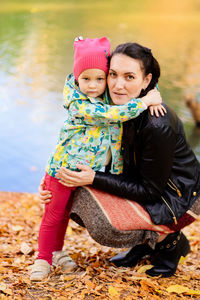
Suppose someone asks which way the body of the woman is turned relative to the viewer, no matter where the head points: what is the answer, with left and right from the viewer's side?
facing to the left of the viewer

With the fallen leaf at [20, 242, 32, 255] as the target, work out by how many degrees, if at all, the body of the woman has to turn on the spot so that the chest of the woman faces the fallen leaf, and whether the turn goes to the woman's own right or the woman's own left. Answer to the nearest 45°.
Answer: approximately 45° to the woman's own right
